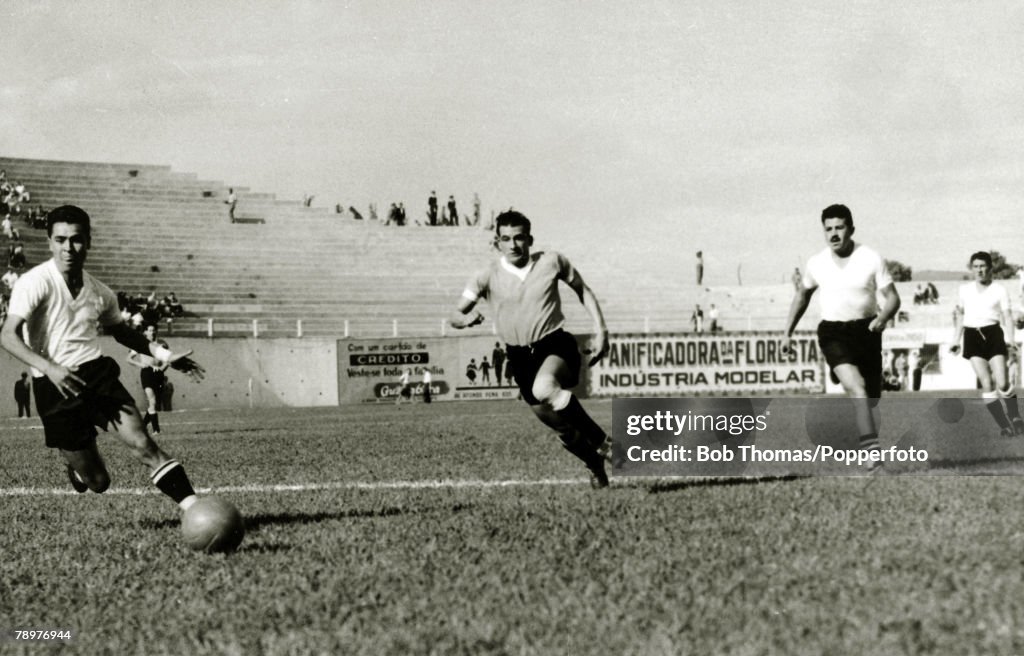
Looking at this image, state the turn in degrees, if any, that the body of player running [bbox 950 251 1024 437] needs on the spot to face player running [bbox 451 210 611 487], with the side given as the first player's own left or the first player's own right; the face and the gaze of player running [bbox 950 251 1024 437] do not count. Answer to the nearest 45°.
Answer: approximately 45° to the first player's own right

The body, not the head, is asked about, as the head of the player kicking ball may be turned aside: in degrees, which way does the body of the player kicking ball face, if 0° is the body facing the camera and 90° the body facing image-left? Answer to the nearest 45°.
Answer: approximately 315°

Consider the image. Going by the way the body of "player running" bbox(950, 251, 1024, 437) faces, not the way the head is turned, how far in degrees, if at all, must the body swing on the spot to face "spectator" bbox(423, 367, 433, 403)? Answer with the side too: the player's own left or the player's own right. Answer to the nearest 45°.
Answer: approximately 135° to the player's own right

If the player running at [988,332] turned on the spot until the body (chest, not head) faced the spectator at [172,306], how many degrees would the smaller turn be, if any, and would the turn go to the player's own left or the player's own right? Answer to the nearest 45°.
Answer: approximately 135° to the player's own right

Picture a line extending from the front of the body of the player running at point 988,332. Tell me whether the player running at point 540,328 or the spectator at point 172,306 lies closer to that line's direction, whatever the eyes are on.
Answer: the player running

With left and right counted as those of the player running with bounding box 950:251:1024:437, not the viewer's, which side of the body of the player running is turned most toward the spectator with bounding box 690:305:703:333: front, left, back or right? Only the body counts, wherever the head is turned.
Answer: back

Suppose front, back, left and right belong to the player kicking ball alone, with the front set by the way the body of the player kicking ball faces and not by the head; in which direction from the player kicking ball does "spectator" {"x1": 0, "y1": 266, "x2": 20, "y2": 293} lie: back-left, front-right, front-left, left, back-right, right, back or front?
back-left

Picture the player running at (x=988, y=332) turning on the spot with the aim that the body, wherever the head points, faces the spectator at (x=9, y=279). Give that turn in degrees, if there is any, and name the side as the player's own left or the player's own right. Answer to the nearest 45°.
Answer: approximately 135° to the player's own right

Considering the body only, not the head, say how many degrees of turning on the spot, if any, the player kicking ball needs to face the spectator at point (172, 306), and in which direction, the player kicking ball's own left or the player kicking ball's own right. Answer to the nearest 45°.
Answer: approximately 135° to the player kicking ball's own left
